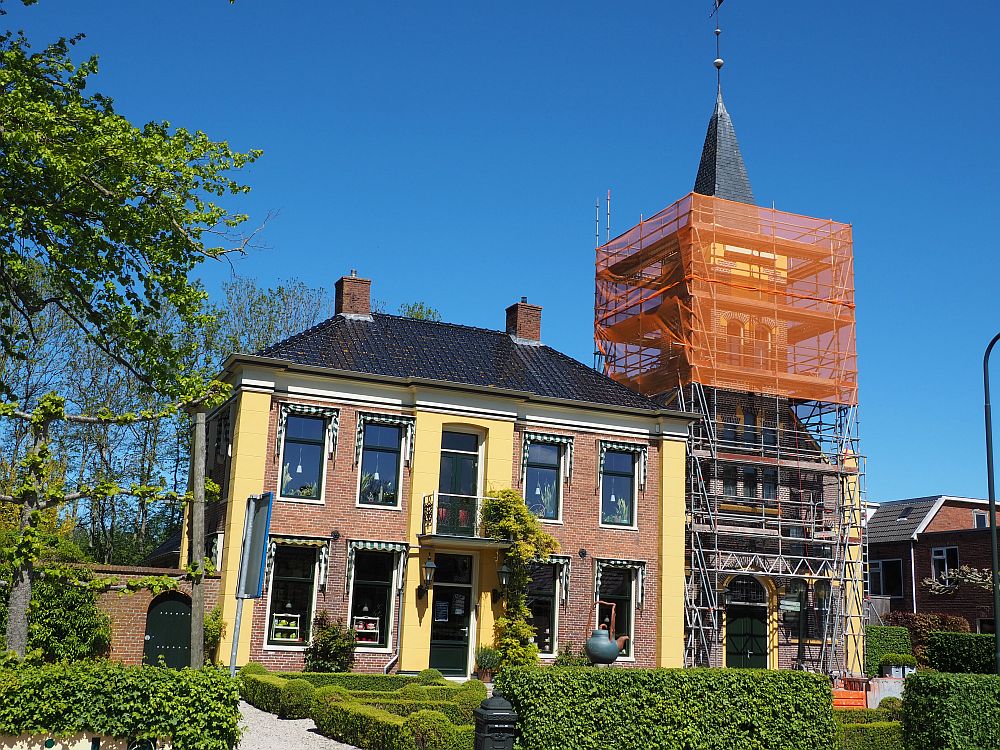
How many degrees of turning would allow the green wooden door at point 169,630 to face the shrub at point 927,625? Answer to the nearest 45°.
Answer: approximately 90° to its left

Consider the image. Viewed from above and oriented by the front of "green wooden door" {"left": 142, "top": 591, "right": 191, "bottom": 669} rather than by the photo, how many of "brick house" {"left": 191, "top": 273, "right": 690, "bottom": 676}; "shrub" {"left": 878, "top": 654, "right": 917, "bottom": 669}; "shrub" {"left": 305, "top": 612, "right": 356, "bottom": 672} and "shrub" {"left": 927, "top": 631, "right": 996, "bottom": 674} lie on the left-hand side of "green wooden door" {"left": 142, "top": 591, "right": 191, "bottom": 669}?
4

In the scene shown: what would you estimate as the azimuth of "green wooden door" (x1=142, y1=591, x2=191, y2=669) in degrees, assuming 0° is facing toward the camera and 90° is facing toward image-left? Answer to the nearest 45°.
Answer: approximately 0°

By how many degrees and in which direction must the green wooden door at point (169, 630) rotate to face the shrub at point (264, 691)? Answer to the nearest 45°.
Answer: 0° — it already faces it

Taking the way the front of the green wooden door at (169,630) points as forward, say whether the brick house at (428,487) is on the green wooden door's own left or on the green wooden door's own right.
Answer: on the green wooden door's own left

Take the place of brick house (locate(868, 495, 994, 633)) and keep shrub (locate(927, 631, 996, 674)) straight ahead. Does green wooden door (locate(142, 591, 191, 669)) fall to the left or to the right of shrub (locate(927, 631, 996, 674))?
right

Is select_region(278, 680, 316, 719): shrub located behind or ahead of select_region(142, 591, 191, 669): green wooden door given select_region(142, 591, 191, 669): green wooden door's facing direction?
ahead

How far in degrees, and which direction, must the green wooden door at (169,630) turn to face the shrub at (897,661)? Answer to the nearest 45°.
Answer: approximately 90° to its left

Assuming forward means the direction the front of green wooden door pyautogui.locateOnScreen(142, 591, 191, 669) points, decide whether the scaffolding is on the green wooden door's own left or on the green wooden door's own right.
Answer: on the green wooden door's own left

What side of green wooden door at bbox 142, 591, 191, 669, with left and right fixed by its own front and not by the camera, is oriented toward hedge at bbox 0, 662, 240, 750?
front
